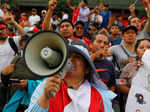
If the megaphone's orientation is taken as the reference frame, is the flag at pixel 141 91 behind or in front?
behind

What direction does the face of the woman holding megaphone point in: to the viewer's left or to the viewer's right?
to the viewer's left
